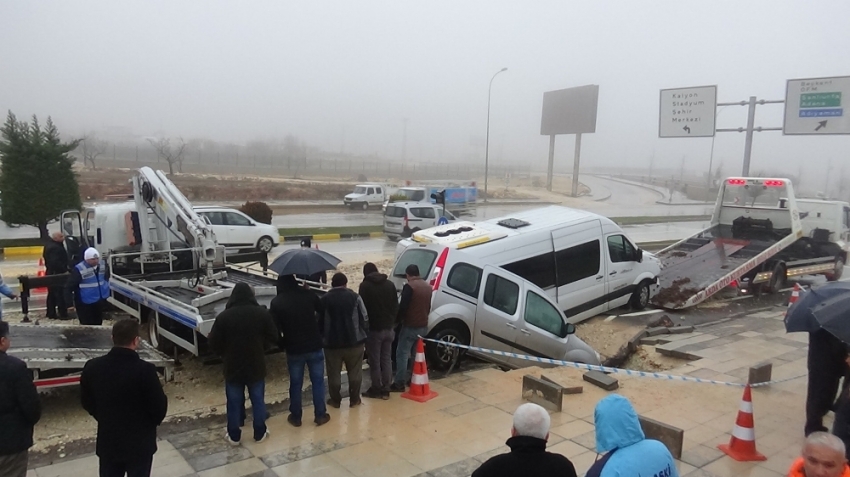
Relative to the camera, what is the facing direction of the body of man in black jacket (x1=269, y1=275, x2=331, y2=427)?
away from the camera

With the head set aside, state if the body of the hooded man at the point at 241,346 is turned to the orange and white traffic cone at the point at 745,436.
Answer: no

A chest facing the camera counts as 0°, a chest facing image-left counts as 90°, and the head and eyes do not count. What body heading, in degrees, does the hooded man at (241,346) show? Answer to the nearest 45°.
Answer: approximately 180°

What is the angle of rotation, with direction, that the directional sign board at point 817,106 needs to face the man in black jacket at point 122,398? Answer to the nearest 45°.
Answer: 0° — it already faces them

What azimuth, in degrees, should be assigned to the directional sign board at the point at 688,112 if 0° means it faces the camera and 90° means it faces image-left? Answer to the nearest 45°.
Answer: approximately 0°

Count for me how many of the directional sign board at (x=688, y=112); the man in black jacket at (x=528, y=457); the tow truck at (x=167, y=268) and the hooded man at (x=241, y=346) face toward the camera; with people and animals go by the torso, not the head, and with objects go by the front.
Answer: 1

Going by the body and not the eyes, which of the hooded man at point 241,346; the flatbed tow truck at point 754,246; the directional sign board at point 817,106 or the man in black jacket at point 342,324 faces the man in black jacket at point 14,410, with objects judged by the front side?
the directional sign board

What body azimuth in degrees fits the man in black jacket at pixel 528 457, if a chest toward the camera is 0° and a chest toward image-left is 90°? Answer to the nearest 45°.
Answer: approximately 180°

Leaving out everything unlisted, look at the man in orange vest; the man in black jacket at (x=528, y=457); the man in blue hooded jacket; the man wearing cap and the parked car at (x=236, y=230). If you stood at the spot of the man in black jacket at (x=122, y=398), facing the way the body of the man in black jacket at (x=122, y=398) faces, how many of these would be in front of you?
2

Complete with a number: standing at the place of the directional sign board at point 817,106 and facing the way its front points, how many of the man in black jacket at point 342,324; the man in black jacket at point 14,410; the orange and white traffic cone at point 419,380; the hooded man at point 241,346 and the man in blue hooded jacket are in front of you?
5

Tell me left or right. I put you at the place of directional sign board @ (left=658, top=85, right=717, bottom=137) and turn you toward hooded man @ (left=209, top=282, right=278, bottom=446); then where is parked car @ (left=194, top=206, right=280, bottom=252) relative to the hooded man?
right

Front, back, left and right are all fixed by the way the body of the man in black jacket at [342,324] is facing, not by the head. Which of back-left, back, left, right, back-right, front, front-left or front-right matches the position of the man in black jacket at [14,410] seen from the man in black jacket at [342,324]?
back-left

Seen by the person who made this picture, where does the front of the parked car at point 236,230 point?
facing to the right of the viewer

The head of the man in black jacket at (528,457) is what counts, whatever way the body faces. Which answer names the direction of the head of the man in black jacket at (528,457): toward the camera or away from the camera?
away from the camera

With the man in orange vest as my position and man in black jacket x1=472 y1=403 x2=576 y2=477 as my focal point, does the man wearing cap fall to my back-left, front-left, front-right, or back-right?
front-right

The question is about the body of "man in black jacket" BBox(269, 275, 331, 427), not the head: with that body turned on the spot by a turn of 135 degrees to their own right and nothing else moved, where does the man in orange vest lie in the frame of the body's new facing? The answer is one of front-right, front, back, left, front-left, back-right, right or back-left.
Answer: front

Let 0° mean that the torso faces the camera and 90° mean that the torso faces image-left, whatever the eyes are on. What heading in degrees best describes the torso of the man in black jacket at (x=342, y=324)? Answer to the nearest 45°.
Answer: approximately 180°

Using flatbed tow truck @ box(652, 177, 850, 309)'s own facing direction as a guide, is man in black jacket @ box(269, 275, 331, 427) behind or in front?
behind

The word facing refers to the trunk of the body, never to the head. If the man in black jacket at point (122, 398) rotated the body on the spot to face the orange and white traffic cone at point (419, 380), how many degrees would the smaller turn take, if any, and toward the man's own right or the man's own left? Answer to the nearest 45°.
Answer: approximately 45° to the man's own right

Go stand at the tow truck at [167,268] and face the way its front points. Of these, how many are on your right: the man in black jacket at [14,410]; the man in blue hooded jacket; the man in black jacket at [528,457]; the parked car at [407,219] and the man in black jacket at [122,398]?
1

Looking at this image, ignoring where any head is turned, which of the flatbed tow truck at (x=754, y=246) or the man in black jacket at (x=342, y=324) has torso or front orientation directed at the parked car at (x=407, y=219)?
the man in black jacket

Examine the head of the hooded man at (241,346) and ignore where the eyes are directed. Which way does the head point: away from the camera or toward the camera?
away from the camera
